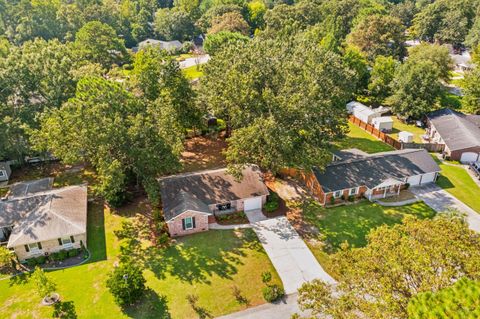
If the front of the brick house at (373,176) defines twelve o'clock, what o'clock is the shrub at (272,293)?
The shrub is roughly at 2 o'clock from the brick house.

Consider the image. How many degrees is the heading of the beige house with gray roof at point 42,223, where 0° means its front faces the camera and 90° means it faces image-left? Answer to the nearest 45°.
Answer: approximately 0°

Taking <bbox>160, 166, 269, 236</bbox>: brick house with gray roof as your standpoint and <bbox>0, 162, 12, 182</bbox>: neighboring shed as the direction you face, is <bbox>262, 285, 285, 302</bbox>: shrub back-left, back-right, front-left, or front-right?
back-left

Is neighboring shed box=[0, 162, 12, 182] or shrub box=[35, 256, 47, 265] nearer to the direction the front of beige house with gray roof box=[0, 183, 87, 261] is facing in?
the shrub

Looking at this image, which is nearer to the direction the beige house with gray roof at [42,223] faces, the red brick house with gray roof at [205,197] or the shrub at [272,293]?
the shrub

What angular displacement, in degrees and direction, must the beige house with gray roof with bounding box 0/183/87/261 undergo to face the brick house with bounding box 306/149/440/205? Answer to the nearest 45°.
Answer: approximately 90° to its left

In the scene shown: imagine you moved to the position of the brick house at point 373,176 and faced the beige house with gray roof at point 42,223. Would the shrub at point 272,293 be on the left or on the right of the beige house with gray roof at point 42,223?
left

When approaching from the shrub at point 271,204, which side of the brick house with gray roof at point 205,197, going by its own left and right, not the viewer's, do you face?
left

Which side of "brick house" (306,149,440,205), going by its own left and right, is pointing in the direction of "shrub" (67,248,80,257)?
right

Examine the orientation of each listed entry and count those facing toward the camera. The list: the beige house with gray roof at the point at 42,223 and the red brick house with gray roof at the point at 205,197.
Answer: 2

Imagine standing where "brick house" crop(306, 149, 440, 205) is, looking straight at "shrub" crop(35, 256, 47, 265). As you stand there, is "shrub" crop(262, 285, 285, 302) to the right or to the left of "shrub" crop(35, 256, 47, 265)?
left

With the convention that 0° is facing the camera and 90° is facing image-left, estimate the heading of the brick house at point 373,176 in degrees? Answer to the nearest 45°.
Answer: approximately 315°
